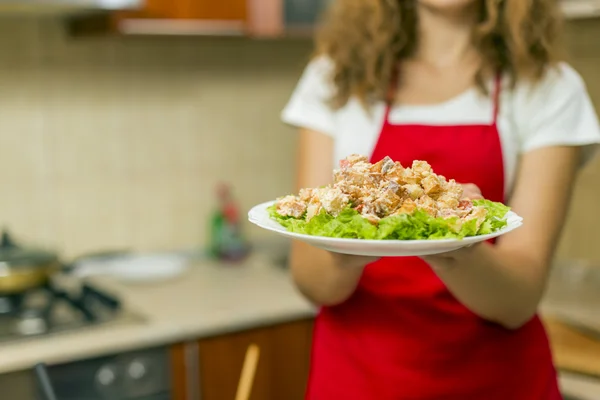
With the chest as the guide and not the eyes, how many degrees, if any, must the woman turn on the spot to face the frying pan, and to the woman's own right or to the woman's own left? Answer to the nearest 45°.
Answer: approximately 90° to the woman's own right

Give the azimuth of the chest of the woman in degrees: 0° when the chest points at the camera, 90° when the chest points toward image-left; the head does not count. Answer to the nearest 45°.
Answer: approximately 0°

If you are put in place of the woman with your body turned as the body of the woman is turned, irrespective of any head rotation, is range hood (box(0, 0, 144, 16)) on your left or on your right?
on your right

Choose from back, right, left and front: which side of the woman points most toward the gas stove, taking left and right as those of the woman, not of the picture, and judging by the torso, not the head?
right
